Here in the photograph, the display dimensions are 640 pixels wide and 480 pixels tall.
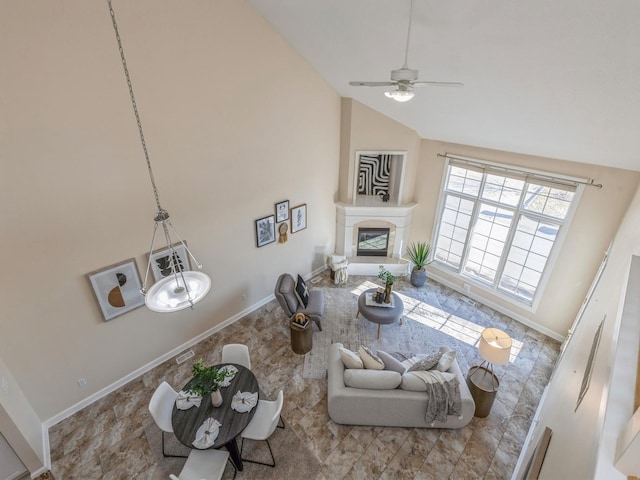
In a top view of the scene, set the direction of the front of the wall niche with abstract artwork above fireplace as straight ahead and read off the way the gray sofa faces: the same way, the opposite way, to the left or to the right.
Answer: the opposite way

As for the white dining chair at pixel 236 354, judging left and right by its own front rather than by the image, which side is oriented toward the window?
left

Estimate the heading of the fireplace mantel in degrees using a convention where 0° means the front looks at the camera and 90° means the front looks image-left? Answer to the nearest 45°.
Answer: approximately 0°

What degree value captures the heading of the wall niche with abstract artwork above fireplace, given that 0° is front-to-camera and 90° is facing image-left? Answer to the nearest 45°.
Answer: approximately 0°

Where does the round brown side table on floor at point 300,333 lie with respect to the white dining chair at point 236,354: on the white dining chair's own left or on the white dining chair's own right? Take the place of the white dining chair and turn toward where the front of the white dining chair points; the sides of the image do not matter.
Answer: on the white dining chair's own left

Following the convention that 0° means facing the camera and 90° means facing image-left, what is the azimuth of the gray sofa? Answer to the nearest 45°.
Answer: approximately 180°

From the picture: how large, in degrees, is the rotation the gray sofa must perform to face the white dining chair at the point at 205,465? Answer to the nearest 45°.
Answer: approximately 135° to its left

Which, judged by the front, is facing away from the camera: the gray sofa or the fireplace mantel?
the gray sofa
